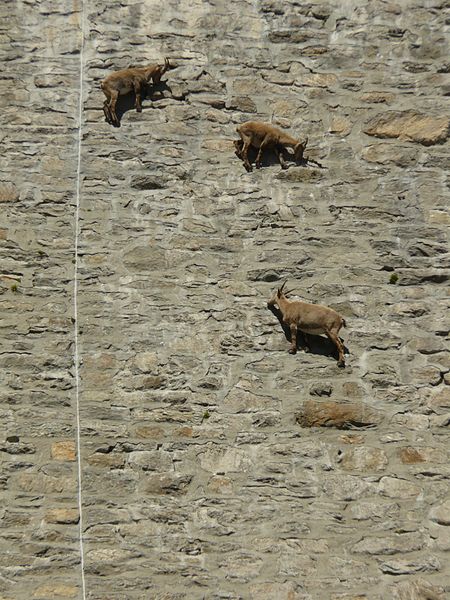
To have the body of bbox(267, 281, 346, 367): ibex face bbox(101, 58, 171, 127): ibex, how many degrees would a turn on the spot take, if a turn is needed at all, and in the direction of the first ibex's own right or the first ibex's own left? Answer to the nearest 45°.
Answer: approximately 45° to the first ibex's own right

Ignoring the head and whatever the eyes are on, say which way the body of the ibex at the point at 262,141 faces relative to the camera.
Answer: to the viewer's right

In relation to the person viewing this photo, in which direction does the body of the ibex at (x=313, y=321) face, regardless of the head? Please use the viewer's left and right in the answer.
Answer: facing to the left of the viewer

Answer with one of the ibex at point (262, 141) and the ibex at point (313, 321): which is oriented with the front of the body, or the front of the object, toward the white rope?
the ibex at point (313, 321)

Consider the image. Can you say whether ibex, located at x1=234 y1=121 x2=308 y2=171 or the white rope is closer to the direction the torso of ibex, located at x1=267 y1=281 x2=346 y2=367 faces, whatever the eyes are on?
the white rope

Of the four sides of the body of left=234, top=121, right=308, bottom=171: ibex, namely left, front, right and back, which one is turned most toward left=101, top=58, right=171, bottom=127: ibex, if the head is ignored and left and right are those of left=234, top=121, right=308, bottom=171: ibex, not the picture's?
back

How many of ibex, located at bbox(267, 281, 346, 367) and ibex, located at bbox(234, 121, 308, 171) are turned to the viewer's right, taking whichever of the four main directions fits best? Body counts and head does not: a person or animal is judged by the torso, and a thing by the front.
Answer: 1

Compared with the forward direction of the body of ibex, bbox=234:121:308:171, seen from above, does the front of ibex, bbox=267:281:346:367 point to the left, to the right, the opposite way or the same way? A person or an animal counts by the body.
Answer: the opposite way

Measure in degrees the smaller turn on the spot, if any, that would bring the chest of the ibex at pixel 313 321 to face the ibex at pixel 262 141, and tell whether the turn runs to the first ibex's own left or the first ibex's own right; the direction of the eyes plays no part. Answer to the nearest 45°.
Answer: approximately 45° to the first ibex's own right

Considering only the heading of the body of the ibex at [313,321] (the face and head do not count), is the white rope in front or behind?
in front

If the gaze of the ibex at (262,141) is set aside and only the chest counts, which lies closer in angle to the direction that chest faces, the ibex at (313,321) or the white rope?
the ibex
